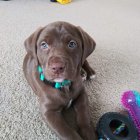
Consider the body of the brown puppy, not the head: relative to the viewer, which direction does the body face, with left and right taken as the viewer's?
facing the viewer
